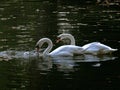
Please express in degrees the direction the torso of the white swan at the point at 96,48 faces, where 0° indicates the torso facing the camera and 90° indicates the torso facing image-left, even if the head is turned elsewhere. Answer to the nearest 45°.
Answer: approximately 90°

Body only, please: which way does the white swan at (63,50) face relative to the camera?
to the viewer's left
